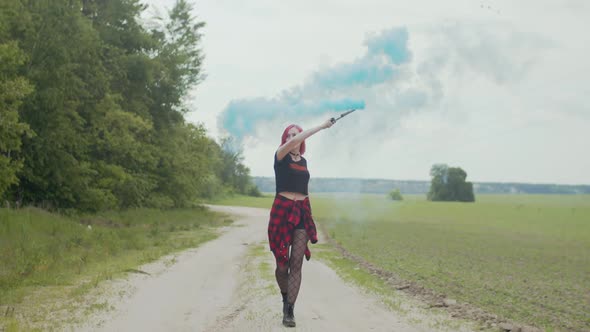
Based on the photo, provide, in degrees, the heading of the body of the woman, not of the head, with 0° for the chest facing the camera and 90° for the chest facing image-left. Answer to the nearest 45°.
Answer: approximately 0°

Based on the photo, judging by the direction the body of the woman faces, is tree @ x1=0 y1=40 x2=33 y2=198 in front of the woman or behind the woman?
behind

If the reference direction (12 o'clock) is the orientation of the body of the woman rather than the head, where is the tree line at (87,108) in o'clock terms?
The tree line is roughly at 5 o'clock from the woman.
